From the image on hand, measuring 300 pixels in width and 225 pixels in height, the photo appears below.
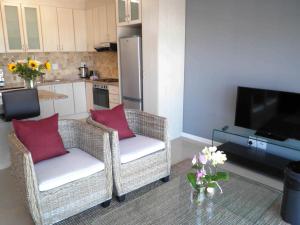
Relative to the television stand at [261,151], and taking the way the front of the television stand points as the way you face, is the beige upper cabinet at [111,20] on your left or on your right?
on your right

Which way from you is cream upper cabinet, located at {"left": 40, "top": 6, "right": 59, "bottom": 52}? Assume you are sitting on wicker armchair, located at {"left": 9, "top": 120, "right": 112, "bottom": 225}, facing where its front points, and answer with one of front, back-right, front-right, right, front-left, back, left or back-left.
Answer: back-left

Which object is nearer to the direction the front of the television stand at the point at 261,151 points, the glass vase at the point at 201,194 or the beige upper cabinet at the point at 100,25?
the glass vase

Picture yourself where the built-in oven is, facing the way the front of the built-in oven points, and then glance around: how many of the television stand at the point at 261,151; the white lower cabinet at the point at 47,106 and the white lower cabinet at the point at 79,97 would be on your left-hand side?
1

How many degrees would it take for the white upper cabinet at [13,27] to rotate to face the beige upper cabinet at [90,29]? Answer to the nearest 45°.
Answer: approximately 90° to its left

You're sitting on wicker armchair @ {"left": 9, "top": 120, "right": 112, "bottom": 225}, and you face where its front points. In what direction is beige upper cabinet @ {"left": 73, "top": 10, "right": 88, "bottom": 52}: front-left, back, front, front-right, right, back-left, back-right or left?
back-left

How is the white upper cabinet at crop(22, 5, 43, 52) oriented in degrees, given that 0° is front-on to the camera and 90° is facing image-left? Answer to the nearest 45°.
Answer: approximately 0°

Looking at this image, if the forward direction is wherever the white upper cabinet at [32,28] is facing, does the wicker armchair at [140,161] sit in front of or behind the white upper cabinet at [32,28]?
in front

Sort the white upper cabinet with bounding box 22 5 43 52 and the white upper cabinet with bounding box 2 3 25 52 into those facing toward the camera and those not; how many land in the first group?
2

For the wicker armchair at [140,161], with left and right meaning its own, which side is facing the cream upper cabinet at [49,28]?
back

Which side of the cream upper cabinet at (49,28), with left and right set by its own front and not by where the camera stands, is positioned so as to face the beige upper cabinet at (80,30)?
left

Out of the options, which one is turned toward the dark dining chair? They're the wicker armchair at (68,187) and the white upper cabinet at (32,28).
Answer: the white upper cabinet

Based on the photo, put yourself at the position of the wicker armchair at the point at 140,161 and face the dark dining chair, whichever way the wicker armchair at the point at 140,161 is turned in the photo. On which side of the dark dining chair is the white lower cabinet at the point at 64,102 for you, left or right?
right

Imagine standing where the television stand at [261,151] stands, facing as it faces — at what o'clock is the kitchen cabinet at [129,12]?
The kitchen cabinet is roughly at 2 o'clock from the television stand.

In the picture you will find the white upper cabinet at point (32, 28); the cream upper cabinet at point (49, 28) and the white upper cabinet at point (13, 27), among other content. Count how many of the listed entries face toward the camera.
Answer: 3

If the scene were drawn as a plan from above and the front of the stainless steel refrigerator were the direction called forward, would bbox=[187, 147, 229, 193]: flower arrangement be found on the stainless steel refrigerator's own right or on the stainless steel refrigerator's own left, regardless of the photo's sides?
on the stainless steel refrigerator's own left

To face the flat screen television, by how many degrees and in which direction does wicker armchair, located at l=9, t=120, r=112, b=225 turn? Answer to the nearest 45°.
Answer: approximately 45° to its left

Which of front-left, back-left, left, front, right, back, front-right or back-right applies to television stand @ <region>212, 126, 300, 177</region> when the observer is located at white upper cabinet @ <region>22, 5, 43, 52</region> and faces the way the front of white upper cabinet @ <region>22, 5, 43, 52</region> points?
front-left
